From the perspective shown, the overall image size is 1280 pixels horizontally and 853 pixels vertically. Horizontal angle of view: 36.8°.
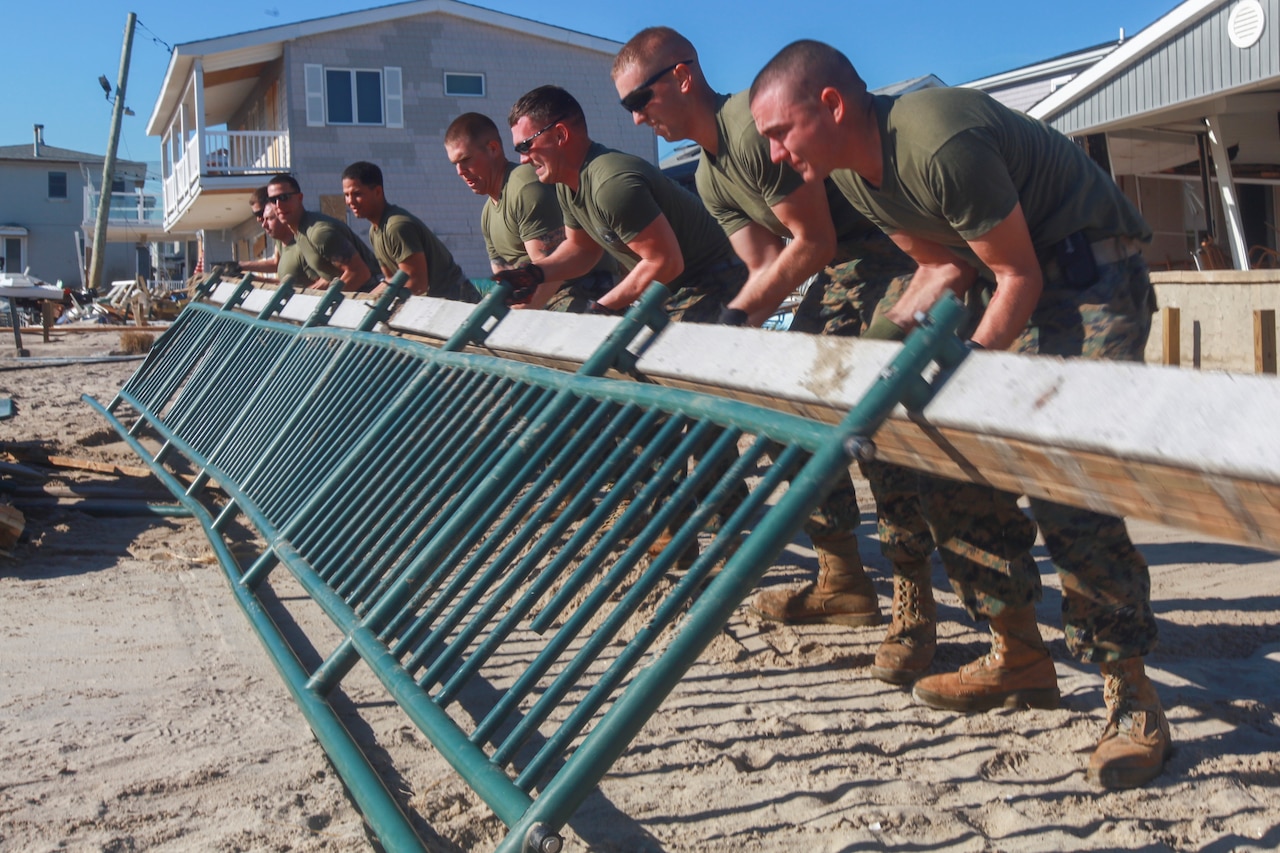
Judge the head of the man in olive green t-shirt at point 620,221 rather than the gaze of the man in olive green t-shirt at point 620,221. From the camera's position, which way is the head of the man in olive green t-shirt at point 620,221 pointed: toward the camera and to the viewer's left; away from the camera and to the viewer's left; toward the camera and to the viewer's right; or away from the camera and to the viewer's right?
toward the camera and to the viewer's left

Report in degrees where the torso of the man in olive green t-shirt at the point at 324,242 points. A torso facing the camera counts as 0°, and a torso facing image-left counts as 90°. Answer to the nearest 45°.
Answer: approximately 45°

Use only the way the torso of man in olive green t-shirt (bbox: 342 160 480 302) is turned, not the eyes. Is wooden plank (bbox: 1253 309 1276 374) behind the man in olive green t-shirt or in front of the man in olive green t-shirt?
behind

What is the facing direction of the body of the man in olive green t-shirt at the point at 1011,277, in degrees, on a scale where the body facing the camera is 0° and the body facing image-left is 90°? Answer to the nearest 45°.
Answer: approximately 45°

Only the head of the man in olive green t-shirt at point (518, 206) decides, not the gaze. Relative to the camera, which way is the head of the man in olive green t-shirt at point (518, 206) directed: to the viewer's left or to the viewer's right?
to the viewer's left

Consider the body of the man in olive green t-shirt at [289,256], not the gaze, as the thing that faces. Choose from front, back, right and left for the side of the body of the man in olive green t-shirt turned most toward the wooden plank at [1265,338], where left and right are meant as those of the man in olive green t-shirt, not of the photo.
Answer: left

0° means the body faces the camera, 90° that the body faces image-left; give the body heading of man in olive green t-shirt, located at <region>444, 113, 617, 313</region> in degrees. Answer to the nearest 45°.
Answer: approximately 45°

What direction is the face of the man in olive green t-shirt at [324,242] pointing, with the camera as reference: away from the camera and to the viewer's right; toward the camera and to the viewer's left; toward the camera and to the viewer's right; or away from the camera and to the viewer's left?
toward the camera and to the viewer's left
